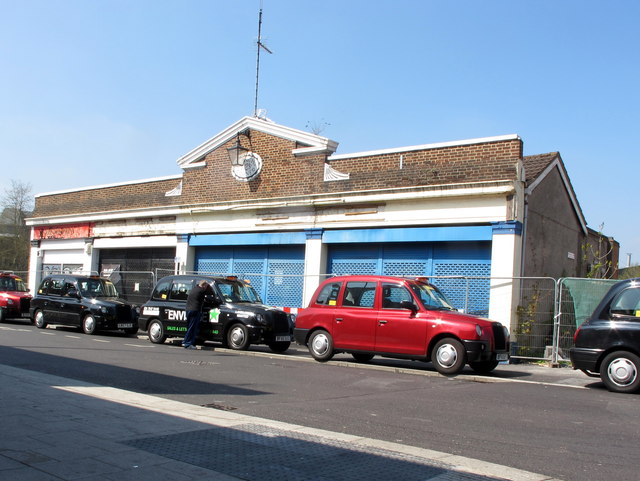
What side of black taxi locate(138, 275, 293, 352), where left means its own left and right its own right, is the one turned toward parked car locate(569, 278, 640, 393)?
front

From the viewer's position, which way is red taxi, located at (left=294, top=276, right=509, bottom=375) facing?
facing the viewer and to the right of the viewer

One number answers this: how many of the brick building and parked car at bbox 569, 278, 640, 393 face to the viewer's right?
1

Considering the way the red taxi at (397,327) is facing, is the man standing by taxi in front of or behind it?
behind

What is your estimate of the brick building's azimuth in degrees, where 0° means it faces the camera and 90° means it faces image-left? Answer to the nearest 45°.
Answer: approximately 45°

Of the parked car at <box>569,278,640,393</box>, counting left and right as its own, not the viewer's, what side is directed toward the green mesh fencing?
left

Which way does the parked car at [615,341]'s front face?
to the viewer's right

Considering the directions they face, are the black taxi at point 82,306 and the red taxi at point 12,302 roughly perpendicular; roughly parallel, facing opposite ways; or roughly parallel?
roughly parallel

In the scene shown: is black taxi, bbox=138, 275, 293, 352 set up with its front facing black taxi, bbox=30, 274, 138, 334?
no

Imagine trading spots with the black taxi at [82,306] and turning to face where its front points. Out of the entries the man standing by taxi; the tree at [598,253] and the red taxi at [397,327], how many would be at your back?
0

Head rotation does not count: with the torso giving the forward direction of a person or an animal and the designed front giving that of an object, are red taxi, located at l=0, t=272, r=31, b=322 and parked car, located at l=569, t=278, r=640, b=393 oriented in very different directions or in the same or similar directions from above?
same or similar directions

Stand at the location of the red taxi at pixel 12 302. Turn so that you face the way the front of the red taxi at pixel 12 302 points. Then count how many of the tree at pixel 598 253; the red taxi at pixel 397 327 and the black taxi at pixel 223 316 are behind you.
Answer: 0

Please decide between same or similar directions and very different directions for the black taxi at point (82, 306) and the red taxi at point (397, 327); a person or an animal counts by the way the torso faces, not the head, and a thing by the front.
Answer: same or similar directions

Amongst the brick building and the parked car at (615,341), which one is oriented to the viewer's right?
the parked car

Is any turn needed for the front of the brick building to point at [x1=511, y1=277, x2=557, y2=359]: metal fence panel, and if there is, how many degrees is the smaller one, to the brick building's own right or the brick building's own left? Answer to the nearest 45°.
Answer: approximately 90° to the brick building's own left
